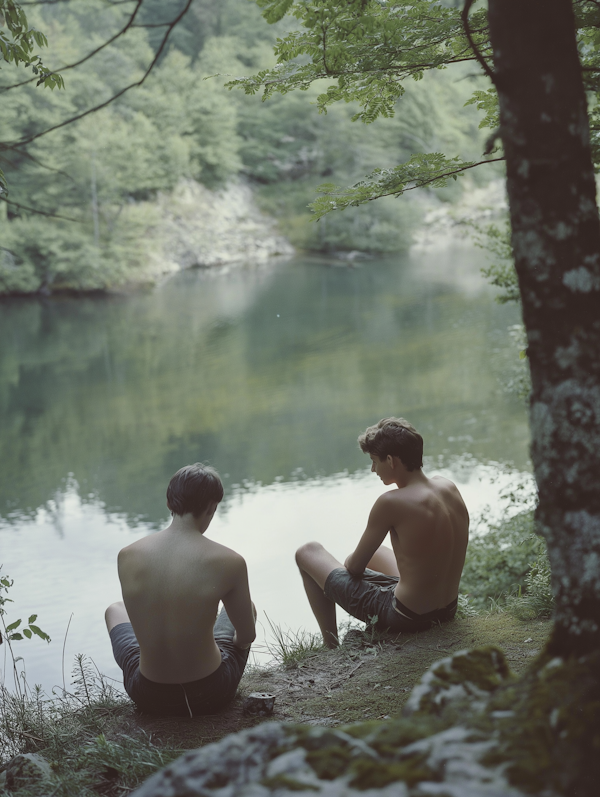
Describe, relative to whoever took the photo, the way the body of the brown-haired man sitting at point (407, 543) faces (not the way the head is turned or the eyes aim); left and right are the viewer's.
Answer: facing away from the viewer and to the left of the viewer

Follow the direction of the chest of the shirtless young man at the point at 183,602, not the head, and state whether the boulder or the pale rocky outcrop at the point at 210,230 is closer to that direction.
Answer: the pale rocky outcrop

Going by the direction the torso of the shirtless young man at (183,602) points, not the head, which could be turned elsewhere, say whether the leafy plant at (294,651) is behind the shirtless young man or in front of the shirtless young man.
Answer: in front

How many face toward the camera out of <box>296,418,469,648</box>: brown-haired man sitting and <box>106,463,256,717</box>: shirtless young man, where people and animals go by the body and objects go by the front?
0

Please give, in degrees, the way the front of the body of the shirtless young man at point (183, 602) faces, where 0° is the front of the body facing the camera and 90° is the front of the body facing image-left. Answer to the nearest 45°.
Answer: approximately 180°

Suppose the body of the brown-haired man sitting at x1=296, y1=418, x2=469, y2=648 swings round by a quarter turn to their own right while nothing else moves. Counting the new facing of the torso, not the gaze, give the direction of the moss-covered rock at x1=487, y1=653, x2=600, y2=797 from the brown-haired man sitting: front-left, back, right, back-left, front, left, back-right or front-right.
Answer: back-right

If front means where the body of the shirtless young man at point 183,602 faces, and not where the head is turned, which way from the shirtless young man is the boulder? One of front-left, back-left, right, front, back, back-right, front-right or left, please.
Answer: back

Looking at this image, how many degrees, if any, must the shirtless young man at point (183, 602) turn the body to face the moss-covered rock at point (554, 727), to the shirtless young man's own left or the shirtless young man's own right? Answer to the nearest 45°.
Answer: approximately 180°

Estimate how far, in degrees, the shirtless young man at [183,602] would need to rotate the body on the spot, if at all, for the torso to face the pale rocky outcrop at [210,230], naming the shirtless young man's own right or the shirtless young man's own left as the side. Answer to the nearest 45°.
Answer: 0° — they already face it

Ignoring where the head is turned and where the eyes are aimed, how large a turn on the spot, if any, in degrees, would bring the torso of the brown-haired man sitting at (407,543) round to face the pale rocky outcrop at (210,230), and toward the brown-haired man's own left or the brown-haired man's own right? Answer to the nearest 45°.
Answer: approximately 45° to the brown-haired man's own right

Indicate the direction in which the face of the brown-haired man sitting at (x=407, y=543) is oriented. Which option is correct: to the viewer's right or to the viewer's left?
to the viewer's left

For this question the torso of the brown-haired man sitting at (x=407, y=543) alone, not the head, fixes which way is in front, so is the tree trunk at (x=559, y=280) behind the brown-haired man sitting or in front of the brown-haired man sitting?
behind

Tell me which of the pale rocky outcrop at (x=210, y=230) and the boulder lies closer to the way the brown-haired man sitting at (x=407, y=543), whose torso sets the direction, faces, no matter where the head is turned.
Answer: the pale rocky outcrop
